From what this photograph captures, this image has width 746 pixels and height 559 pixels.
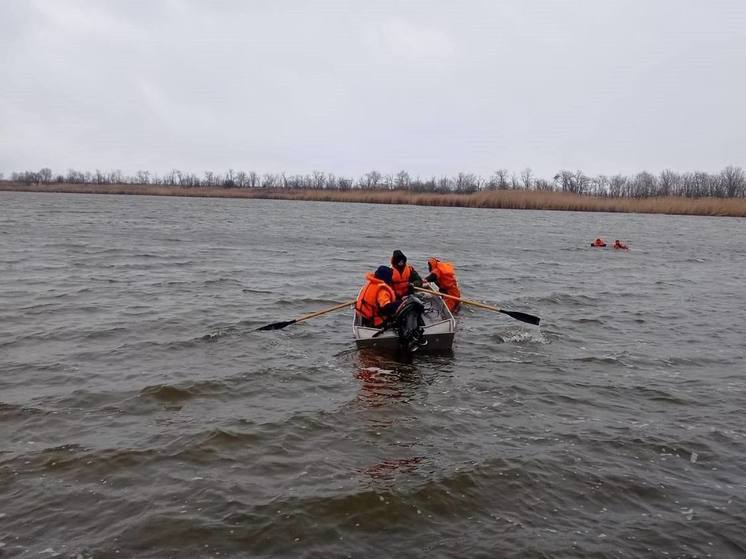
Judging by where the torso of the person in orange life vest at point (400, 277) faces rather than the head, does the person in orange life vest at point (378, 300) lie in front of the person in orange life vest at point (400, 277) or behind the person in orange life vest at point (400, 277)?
in front

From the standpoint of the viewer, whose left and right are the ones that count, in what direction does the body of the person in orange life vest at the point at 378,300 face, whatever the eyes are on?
facing away from the viewer and to the right of the viewer

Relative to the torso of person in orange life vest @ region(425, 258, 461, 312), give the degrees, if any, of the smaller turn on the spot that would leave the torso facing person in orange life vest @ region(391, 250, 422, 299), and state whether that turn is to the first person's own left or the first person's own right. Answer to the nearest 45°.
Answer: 0° — they already face them

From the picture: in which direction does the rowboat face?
away from the camera

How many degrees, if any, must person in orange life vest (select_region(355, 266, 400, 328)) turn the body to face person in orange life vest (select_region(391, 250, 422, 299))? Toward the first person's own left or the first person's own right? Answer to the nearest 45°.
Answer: approximately 45° to the first person's own left

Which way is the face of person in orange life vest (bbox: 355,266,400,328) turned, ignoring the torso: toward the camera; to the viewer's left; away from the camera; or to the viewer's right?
away from the camera

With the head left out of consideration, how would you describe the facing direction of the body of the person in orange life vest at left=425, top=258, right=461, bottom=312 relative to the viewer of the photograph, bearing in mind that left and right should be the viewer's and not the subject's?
facing to the left of the viewer
